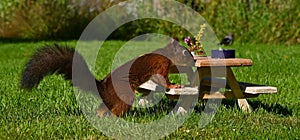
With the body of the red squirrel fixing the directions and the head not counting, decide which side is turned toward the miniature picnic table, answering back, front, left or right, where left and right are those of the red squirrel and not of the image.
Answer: front

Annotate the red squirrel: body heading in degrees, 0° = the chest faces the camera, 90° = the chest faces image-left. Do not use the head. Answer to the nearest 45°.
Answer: approximately 270°
